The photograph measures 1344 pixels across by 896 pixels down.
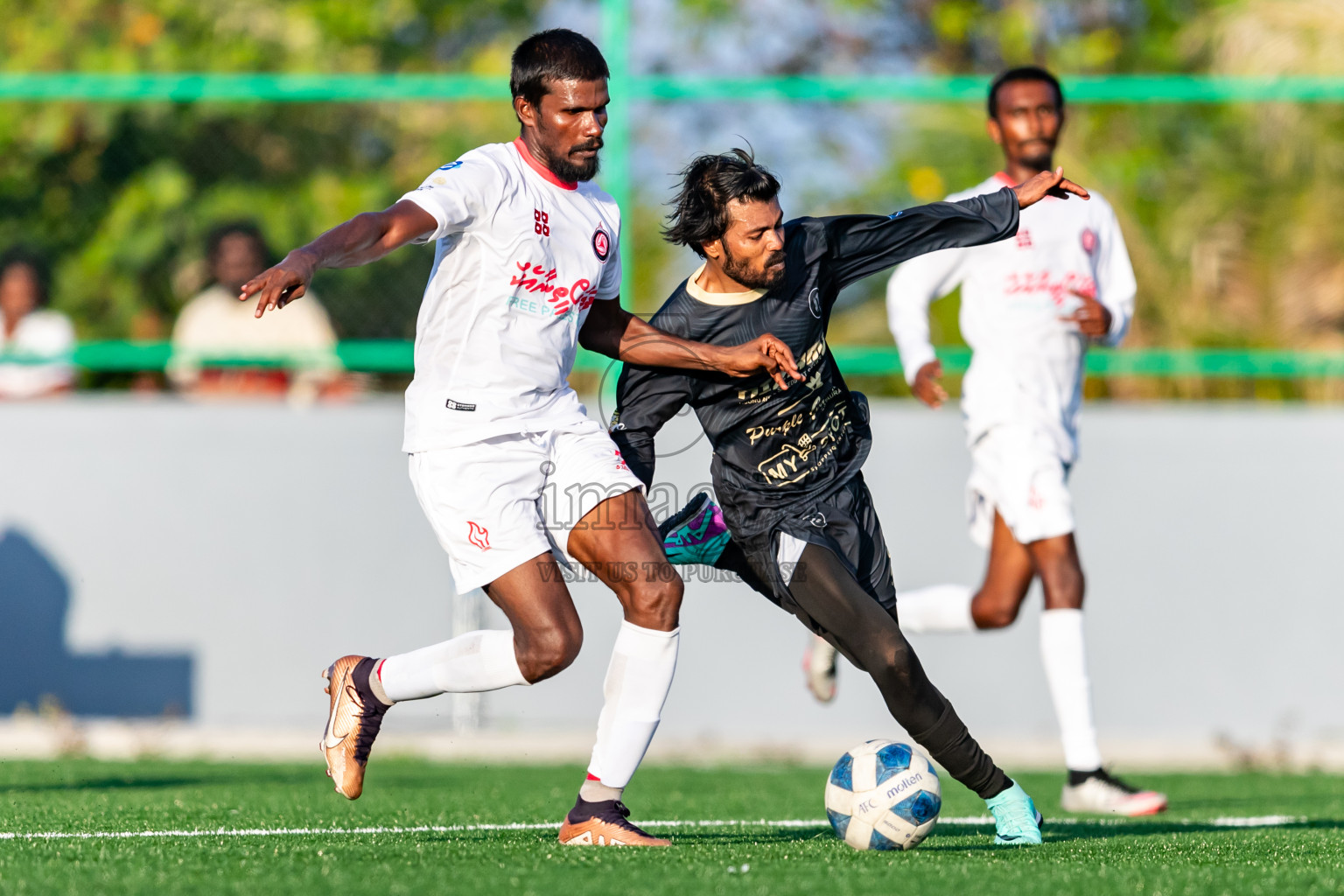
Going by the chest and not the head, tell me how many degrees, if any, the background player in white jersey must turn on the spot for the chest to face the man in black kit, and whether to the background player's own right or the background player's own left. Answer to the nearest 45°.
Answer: approximately 45° to the background player's own right

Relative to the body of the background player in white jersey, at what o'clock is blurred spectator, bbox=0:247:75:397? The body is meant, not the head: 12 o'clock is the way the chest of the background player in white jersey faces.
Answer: The blurred spectator is roughly at 5 o'clock from the background player in white jersey.

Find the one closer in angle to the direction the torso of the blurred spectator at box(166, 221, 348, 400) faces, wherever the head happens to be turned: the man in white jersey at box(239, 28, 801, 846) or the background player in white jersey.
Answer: the man in white jersey

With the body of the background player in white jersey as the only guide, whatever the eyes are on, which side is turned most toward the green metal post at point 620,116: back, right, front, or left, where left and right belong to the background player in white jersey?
back

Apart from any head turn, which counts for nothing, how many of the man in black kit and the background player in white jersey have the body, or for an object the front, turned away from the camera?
0

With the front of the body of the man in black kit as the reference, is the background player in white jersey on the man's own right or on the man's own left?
on the man's own left

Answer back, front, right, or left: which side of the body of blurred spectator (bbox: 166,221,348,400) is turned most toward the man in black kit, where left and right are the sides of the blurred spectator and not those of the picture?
front
